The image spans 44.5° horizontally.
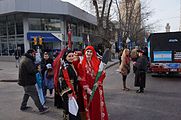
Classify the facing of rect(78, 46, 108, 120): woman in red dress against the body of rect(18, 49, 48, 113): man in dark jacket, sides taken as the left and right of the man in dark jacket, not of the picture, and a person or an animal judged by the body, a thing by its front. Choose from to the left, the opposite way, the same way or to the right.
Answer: to the right

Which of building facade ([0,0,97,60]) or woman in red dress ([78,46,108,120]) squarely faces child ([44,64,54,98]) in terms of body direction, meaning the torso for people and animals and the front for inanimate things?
the building facade

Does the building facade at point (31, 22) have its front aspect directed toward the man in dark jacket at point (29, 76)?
yes

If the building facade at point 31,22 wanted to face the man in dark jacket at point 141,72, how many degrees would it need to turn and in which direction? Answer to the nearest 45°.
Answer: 0° — it already faces them

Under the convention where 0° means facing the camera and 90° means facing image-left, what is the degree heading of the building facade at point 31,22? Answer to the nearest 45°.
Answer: approximately 0°

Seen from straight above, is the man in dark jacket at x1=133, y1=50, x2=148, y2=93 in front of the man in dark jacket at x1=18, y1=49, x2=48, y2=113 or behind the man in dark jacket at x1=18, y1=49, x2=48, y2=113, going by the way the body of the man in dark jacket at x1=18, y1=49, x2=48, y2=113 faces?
in front

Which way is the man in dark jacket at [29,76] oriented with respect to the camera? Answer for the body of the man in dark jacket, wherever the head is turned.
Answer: to the viewer's right

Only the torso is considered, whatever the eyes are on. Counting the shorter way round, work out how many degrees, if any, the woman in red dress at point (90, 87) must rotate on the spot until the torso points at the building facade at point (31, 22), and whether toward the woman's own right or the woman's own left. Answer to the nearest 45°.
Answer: approximately 180°

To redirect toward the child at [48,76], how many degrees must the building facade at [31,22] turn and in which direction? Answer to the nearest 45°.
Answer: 0° — it already faces them

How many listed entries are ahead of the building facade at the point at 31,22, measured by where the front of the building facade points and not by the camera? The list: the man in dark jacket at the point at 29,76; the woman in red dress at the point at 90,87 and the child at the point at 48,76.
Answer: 3

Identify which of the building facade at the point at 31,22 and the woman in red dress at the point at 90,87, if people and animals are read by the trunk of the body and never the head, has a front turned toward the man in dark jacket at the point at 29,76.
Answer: the building facade
